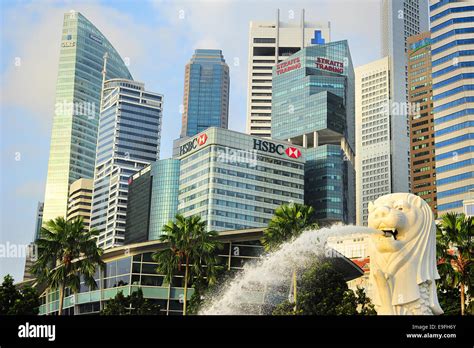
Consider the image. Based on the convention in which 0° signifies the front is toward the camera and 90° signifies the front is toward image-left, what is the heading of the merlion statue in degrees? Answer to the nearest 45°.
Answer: approximately 45°
